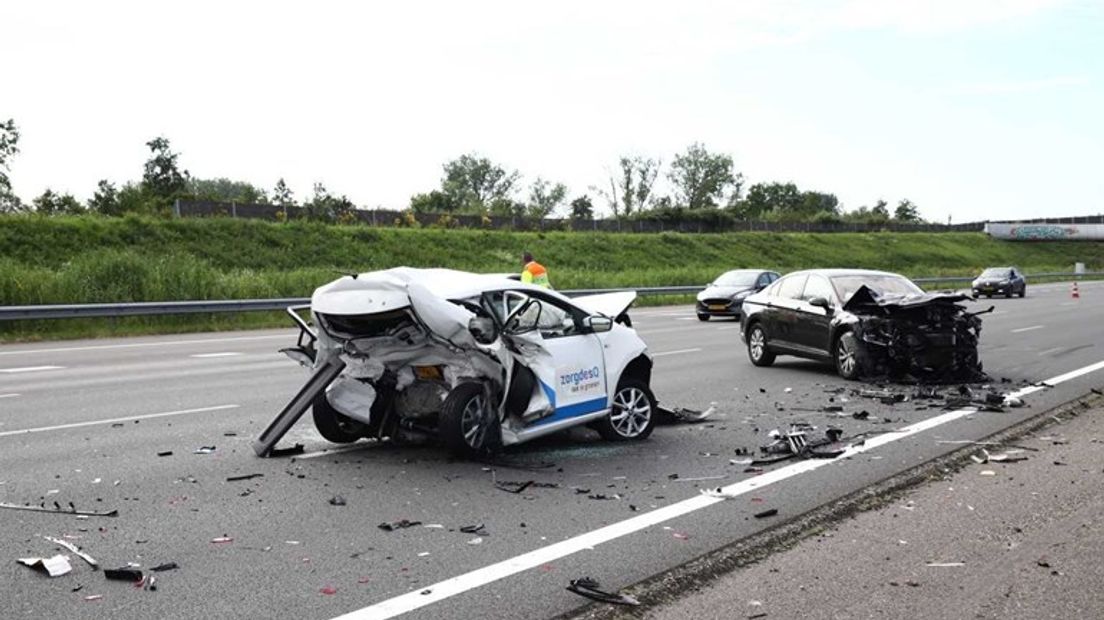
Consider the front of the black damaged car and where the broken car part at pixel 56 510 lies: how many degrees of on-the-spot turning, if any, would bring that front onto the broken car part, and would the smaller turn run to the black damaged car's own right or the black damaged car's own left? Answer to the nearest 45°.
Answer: approximately 90° to the black damaged car's own right

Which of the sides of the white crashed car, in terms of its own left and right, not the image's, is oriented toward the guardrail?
left

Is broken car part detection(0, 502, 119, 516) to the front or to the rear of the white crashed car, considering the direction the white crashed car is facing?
to the rear

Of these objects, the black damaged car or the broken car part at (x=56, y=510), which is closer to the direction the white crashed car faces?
the black damaged car

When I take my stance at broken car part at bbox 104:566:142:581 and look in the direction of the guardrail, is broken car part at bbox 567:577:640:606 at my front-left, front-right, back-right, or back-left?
back-right

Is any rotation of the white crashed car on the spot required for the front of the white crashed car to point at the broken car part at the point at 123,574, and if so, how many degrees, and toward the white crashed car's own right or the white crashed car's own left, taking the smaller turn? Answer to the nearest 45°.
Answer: approximately 180°

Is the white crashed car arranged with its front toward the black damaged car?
yes

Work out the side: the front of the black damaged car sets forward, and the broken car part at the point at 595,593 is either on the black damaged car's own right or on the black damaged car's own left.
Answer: on the black damaged car's own right

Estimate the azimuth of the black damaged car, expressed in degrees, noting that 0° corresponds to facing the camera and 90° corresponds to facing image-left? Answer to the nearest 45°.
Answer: approximately 315°

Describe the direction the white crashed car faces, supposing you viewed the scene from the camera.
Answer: facing away from the viewer and to the right of the viewer
